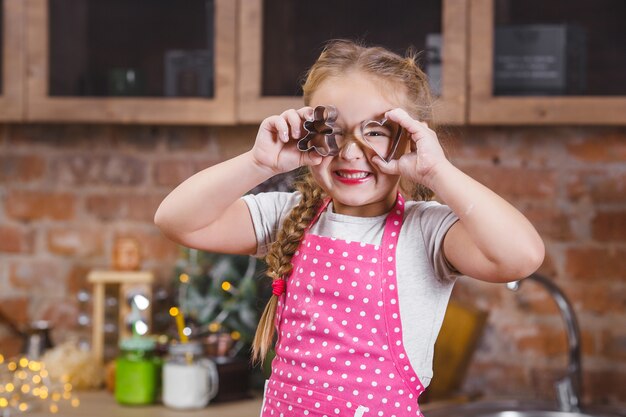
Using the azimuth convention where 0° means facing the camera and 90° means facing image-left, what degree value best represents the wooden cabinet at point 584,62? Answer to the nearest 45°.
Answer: approximately 0°

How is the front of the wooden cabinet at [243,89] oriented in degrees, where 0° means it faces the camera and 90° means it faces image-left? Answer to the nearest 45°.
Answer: approximately 0°

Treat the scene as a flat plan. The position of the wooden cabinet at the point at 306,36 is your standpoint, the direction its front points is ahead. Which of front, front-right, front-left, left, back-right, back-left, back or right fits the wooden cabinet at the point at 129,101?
right

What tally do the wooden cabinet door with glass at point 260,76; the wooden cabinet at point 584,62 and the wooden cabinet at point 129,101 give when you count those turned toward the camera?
3

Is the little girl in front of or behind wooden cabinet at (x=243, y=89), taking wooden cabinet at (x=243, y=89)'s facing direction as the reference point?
in front
